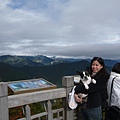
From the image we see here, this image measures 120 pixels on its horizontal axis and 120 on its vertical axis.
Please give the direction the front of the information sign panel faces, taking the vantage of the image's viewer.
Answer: facing the viewer and to the right of the viewer

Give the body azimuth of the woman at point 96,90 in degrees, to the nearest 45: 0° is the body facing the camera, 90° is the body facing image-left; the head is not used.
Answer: approximately 45°
